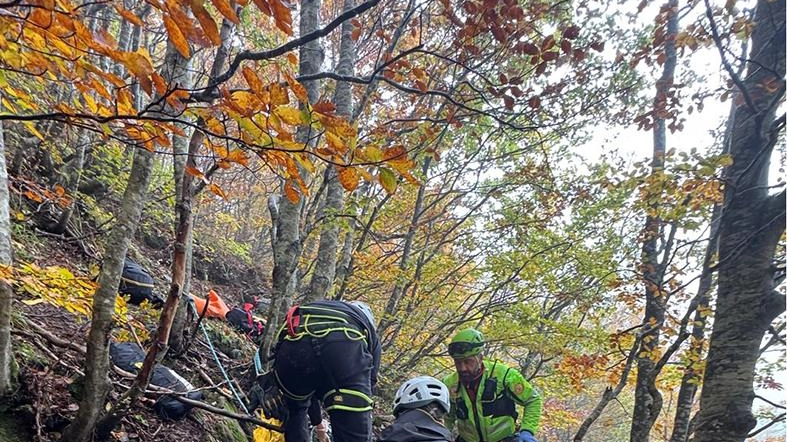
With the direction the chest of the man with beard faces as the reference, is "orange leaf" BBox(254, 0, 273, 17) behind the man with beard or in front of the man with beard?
in front

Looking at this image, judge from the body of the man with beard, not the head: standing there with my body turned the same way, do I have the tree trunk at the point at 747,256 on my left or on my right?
on my left

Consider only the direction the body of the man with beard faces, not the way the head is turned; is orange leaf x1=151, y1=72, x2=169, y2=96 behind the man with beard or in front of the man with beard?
in front

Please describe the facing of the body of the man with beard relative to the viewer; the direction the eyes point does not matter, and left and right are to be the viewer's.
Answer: facing the viewer and to the left of the viewer

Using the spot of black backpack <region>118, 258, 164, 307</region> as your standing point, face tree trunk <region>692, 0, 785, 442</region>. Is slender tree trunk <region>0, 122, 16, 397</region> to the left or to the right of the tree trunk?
right

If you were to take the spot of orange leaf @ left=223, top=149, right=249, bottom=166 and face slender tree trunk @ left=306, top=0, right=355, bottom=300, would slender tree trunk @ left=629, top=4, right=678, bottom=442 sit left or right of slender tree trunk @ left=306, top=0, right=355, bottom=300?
right
